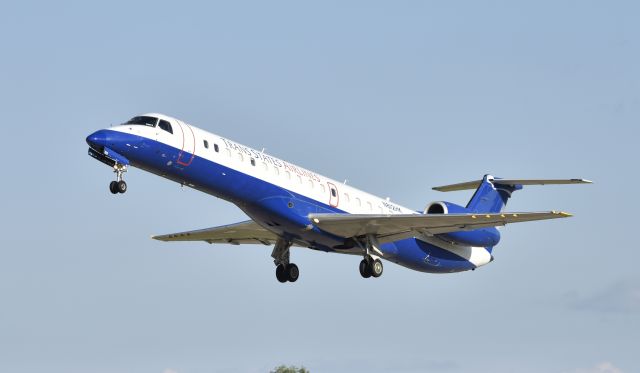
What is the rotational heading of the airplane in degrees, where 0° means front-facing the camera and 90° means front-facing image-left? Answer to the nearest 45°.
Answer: approximately 45°
